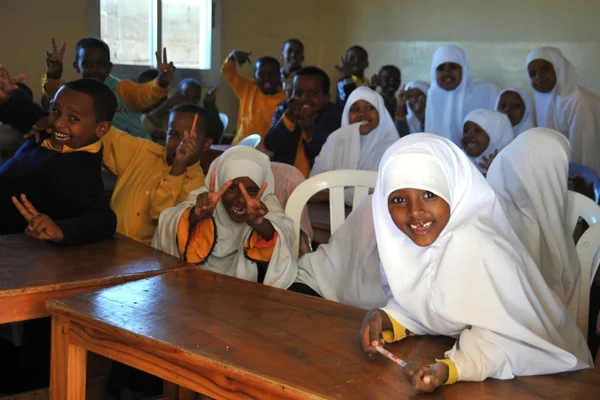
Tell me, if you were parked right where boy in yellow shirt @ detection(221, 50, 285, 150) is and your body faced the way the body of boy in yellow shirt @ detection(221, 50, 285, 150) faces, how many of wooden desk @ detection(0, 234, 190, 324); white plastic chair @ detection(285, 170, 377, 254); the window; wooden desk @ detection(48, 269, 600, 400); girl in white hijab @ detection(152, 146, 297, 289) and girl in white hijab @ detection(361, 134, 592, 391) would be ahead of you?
5

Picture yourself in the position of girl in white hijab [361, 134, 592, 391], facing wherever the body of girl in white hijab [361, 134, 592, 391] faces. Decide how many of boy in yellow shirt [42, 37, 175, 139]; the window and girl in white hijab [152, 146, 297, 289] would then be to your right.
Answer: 3

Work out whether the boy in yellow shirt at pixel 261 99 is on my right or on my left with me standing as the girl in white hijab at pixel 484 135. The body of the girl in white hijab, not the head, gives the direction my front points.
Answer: on my right

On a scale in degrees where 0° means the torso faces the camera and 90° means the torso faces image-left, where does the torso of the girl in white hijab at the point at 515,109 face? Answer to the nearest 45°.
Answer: approximately 45°

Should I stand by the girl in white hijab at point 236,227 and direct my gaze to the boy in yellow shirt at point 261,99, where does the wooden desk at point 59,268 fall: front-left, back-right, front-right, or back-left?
back-left

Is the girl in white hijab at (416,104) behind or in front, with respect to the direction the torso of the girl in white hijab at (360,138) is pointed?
behind

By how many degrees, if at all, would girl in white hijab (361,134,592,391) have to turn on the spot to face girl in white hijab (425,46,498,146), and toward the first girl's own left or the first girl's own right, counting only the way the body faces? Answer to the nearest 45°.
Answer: approximately 135° to the first girl's own right

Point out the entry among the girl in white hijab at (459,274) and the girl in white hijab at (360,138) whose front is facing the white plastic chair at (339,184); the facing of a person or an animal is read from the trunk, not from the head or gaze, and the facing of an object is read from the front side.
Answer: the girl in white hijab at (360,138)

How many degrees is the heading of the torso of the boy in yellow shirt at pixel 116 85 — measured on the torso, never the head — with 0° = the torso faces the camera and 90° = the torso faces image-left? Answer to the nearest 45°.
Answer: approximately 0°
